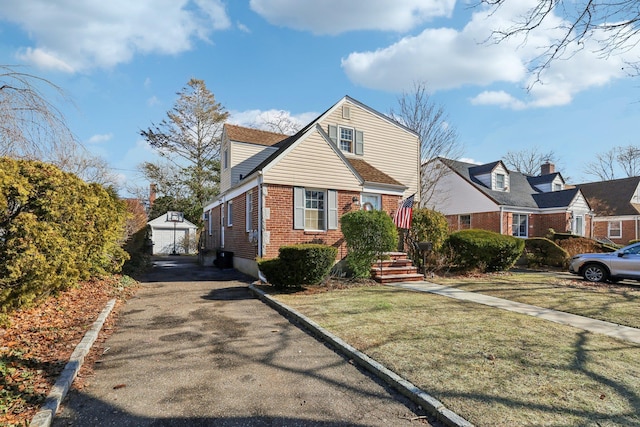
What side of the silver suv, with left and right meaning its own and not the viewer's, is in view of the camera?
left

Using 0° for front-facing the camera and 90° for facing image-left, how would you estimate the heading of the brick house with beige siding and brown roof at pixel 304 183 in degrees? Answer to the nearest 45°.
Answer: approximately 315°

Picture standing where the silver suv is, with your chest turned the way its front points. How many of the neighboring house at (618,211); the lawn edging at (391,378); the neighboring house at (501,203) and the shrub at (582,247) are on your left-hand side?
1

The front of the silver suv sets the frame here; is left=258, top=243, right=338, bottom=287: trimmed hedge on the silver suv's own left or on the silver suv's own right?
on the silver suv's own left

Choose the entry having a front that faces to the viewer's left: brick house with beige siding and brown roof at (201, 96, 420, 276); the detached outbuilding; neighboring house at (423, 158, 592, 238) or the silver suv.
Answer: the silver suv

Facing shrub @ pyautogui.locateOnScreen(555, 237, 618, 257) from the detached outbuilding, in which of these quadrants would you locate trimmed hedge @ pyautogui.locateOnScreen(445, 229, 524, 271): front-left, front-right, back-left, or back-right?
front-right

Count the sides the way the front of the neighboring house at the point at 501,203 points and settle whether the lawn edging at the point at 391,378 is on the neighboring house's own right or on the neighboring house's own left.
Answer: on the neighboring house's own right

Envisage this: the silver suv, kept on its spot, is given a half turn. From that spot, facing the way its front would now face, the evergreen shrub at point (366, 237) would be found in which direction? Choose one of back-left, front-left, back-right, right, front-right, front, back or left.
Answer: back-right

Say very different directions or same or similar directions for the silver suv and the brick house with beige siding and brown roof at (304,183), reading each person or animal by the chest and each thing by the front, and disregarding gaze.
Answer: very different directions

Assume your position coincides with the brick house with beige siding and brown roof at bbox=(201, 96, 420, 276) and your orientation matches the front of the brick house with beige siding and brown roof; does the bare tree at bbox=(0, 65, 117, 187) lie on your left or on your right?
on your right

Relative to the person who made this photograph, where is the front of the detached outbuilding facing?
facing the viewer

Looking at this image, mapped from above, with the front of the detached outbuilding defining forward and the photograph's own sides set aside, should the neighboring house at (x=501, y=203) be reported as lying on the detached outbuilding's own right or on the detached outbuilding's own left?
on the detached outbuilding's own left

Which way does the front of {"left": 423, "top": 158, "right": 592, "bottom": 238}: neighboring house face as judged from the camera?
facing the viewer and to the right of the viewer

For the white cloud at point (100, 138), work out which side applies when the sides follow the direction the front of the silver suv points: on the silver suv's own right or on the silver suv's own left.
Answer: on the silver suv's own right

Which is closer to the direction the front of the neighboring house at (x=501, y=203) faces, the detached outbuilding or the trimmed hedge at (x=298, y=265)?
the trimmed hedge

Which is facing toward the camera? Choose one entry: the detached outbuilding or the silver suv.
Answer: the detached outbuilding

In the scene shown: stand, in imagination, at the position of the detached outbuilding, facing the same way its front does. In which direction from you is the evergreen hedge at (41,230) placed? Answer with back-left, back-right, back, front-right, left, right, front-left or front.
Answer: front
